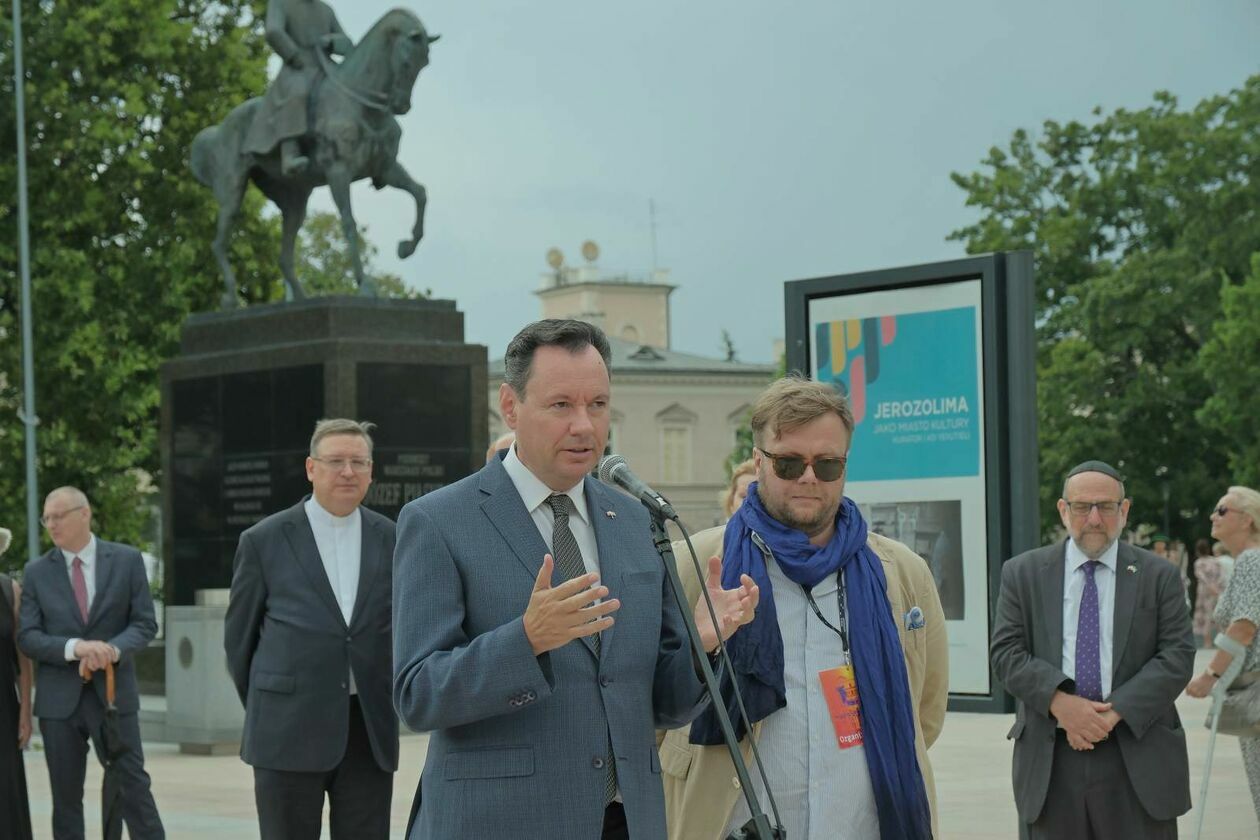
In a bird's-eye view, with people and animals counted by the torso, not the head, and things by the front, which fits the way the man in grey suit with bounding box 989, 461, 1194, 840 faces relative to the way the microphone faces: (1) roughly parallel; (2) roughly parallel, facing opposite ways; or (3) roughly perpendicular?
roughly perpendicular

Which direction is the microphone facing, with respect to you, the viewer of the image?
facing to the left of the viewer

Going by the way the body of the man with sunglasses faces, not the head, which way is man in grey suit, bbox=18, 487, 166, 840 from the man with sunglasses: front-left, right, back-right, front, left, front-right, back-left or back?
back-right

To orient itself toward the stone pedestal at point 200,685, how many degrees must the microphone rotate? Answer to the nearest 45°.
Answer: approximately 90° to its right

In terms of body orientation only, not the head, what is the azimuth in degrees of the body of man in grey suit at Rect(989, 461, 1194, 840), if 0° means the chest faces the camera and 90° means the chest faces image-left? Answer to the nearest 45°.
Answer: approximately 0°

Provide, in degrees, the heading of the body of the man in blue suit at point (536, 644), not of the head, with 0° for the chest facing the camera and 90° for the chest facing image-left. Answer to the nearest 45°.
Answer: approximately 315°

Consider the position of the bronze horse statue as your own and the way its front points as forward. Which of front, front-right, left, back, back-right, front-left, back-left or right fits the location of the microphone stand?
front-right

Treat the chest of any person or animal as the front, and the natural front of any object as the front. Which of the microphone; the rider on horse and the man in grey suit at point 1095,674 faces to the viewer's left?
the microphone
